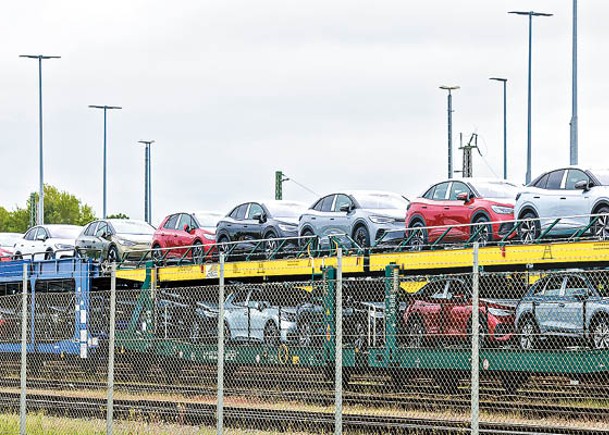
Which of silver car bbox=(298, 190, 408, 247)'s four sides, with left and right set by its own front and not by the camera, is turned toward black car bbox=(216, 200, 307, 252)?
back

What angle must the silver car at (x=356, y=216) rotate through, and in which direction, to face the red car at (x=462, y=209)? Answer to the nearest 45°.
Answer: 0° — it already faces it

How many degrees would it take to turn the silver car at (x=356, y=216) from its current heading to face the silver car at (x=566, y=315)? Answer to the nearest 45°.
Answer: approximately 45° to its right

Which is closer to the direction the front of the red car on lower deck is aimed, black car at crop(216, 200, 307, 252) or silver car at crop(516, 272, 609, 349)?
the silver car

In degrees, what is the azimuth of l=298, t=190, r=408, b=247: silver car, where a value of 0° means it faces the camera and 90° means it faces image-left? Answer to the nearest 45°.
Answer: approximately 315°
